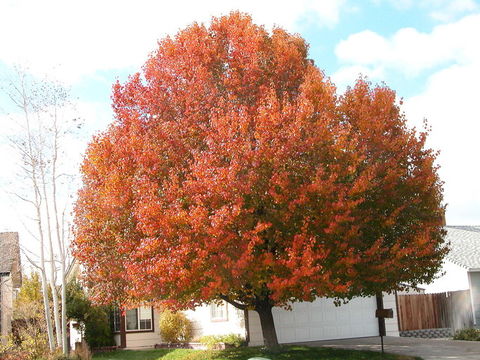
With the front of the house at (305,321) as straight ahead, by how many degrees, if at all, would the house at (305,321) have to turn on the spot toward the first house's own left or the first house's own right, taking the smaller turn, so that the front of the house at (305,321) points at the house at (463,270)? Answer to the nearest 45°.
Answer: approximately 135° to the first house's own left

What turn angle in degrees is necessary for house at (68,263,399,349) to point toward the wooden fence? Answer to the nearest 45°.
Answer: approximately 135° to its left

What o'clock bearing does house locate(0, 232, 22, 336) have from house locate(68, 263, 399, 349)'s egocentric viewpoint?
house locate(0, 232, 22, 336) is roughly at 4 o'clock from house locate(68, 263, 399, 349).

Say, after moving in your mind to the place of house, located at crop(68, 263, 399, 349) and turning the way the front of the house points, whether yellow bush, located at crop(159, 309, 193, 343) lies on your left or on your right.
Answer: on your right

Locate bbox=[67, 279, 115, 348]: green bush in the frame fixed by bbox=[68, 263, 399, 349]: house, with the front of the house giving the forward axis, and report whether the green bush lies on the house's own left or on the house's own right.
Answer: on the house's own right

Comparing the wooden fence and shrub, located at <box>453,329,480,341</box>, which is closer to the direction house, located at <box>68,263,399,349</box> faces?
the shrub

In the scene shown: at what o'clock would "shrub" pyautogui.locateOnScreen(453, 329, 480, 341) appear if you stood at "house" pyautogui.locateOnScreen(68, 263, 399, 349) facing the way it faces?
The shrub is roughly at 9 o'clock from the house.

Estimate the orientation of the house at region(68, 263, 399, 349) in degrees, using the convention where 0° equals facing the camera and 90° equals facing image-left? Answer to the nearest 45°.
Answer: approximately 0°

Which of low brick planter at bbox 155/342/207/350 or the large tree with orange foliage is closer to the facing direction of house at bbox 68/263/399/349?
the large tree with orange foliage
